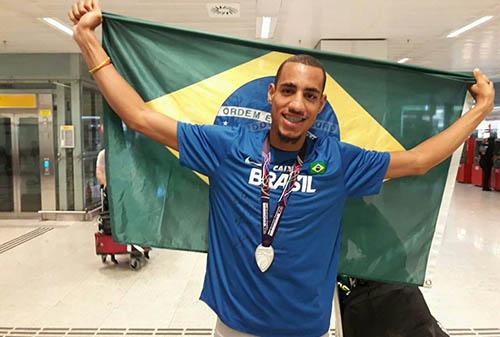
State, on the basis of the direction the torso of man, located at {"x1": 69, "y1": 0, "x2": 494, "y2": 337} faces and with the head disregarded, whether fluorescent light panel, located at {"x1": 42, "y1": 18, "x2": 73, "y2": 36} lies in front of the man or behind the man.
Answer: behind

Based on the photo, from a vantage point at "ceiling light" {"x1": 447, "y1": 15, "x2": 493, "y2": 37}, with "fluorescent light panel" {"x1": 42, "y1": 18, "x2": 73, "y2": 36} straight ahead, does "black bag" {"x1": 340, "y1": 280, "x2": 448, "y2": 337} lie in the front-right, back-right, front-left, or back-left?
front-left

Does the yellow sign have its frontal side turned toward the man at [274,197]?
yes

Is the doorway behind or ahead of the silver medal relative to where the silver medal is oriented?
behind

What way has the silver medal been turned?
toward the camera

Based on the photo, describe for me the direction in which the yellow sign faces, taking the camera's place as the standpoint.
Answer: facing the viewer

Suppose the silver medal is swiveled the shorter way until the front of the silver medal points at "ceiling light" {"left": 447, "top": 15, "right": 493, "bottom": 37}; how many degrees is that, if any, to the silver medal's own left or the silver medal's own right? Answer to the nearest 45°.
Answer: approximately 135° to the silver medal's own left

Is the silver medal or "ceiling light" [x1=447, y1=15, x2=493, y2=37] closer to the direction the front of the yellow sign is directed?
the silver medal

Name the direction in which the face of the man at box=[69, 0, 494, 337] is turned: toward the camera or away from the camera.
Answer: toward the camera
